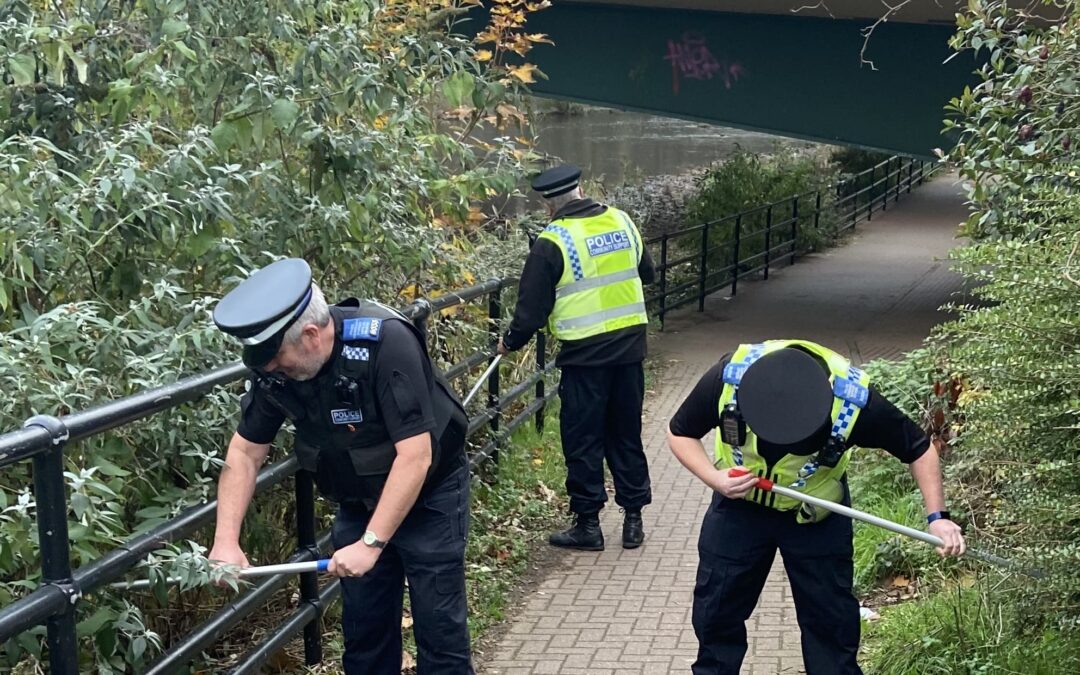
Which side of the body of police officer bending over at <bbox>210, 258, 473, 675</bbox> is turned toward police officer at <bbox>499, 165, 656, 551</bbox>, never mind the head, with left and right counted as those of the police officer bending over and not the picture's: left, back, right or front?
back

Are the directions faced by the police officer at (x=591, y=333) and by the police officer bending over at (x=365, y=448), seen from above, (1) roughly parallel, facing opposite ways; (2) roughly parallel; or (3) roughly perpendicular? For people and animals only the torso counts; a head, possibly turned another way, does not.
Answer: roughly perpendicular

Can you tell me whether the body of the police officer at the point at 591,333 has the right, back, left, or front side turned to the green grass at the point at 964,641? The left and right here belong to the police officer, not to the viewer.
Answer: back

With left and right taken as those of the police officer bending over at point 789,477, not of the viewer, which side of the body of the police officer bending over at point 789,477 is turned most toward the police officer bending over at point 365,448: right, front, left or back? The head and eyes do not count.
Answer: right

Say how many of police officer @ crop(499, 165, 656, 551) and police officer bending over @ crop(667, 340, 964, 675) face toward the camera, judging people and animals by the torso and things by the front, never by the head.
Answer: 1

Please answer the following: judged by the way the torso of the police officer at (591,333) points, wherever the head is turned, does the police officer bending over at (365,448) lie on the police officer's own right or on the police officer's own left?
on the police officer's own left

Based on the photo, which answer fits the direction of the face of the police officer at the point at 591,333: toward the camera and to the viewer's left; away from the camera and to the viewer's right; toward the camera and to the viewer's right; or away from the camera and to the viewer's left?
away from the camera and to the viewer's left

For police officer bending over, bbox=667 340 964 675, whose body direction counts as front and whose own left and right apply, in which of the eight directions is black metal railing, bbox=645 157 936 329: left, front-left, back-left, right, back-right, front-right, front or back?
back

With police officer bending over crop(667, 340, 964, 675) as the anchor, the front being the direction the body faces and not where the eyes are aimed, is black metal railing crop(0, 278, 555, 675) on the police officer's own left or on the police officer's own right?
on the police officer's own right
